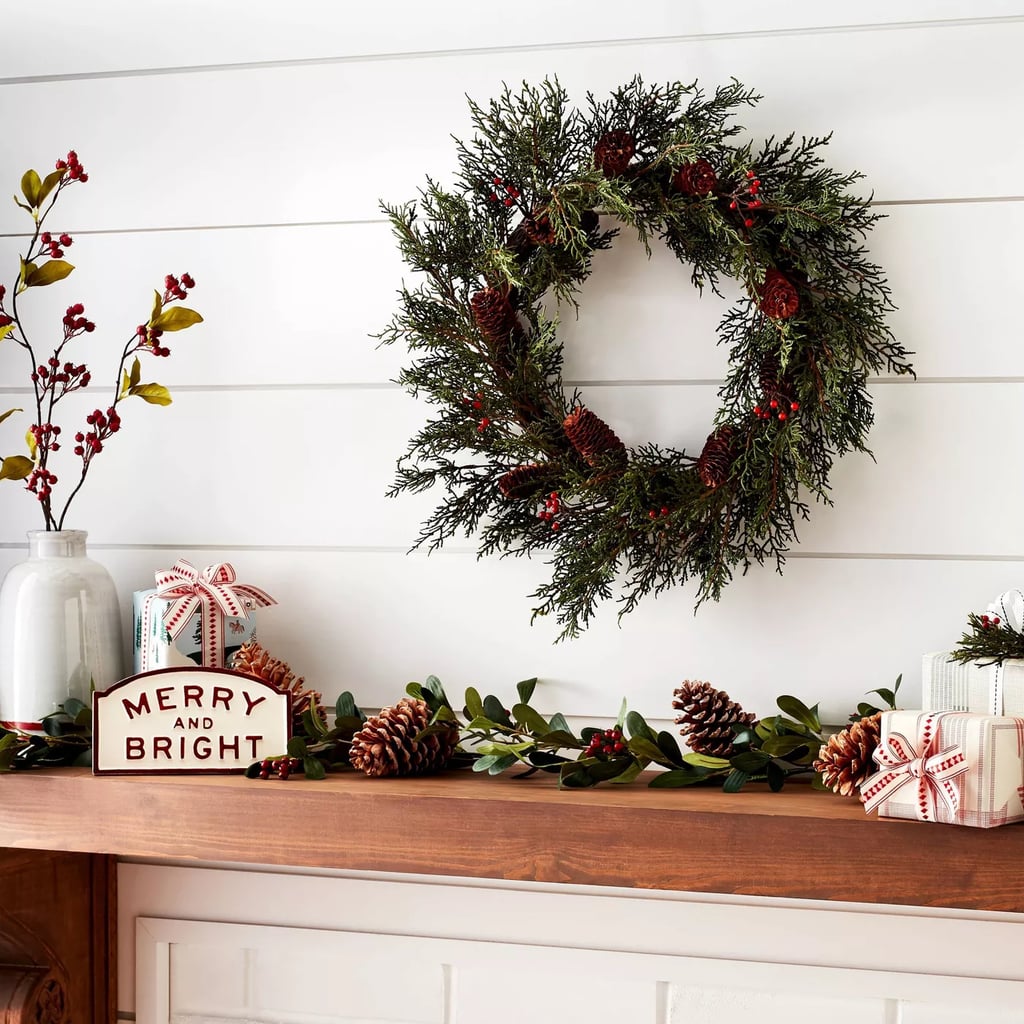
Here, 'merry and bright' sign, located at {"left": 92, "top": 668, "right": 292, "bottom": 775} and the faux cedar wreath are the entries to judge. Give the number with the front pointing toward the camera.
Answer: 2

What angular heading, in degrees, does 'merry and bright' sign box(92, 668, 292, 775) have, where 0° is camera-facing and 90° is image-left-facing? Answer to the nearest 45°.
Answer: approximately 0°
